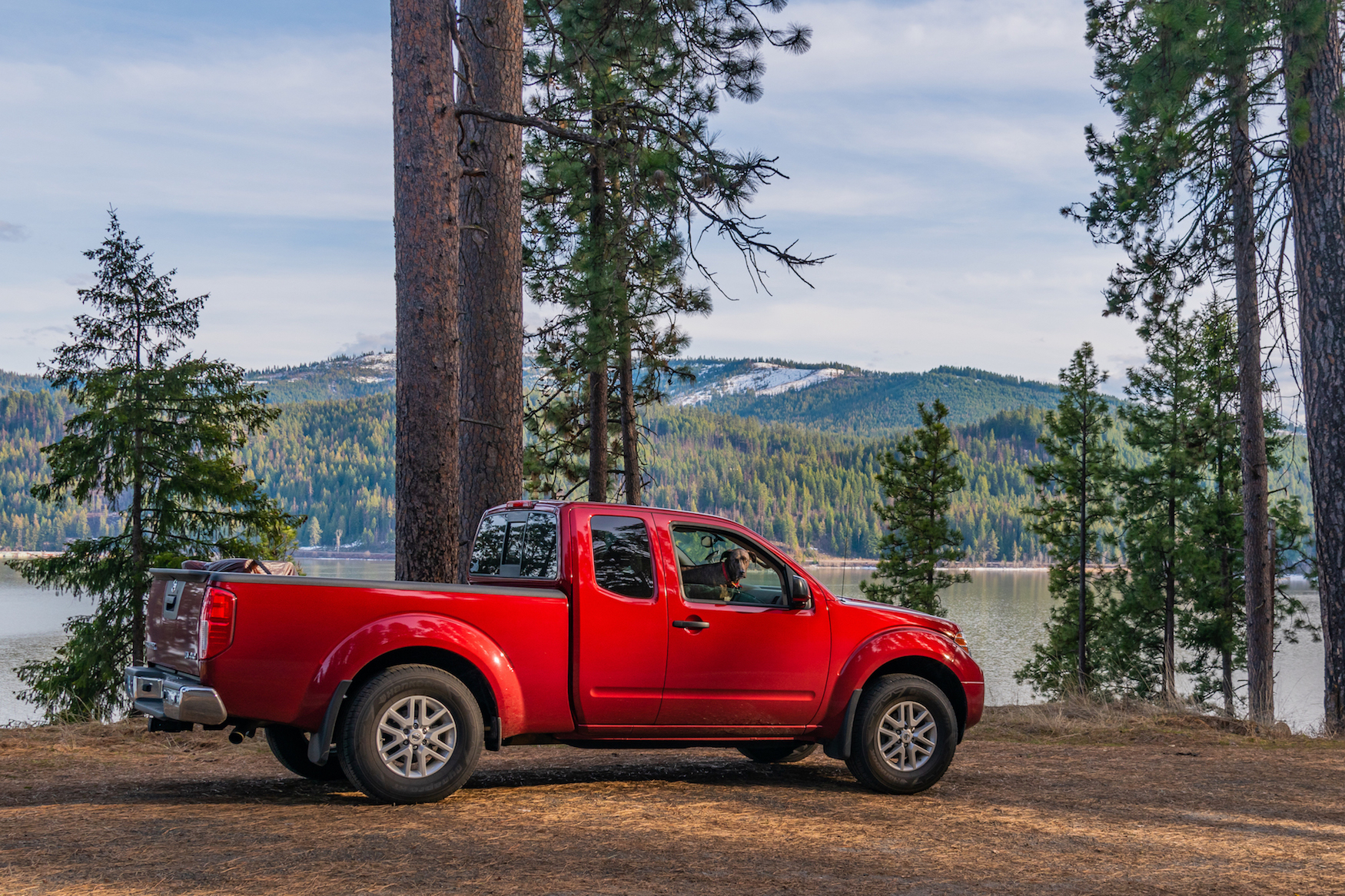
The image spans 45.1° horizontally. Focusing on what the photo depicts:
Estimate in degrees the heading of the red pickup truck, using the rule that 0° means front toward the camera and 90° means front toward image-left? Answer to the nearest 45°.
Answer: approximately 225°

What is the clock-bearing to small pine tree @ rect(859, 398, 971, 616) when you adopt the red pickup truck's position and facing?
The small pine tree is roughly at 11 o'clock from the red pickup truck.

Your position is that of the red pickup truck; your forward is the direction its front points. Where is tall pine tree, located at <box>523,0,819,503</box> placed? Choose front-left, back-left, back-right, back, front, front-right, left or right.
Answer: front-left

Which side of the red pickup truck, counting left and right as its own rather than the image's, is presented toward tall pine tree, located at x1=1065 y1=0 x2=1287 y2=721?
front

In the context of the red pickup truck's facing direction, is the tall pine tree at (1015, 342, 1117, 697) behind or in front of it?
in front
